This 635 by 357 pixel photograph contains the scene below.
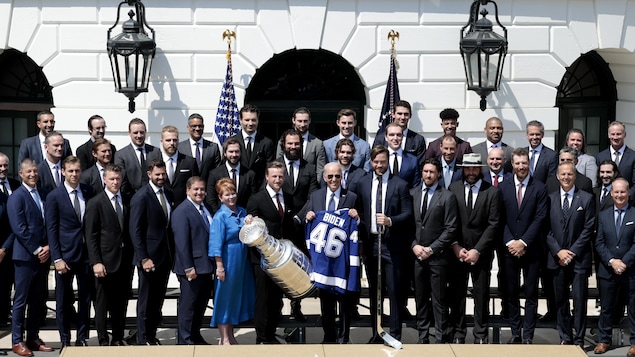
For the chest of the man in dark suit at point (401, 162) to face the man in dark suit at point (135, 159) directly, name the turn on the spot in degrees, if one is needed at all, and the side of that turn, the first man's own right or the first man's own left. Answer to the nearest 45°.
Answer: approximately 90° to the first man's own right

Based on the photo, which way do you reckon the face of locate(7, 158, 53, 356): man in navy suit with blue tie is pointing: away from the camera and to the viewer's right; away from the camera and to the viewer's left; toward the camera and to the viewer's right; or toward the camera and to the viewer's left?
toward the camera and to the viewer's right

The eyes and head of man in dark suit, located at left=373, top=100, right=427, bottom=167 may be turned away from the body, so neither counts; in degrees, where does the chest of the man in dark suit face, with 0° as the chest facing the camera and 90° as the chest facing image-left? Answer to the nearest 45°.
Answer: approximately 0°

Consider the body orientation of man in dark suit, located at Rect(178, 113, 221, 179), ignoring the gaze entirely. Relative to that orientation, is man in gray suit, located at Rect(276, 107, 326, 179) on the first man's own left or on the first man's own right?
on the first man's own left

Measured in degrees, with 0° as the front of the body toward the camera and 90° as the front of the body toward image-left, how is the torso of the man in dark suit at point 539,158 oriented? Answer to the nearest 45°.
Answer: approximately 45°

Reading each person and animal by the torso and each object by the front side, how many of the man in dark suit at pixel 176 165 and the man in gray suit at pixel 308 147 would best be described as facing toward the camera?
2

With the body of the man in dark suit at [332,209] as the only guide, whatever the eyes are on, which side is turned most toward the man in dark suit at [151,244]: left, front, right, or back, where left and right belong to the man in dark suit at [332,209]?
right

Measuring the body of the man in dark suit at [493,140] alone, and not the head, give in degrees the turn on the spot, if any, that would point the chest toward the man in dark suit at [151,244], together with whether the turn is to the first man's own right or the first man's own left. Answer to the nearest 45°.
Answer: approximately 45° to the first man's own right
